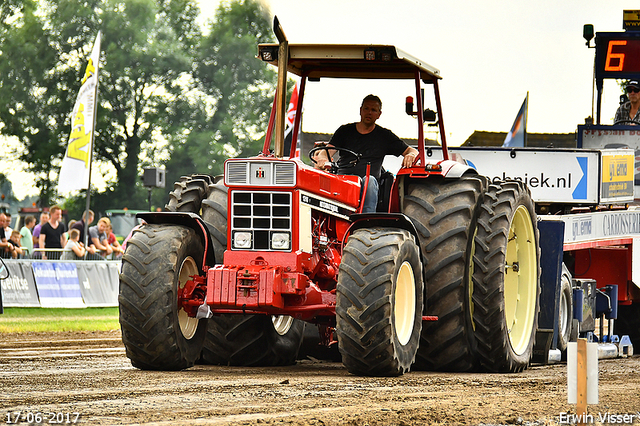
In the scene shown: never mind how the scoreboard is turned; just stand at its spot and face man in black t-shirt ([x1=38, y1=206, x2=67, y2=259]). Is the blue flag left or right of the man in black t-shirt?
right

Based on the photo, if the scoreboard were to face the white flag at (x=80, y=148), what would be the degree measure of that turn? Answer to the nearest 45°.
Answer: approximately 90° to its right

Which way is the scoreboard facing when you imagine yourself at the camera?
facing the viewer

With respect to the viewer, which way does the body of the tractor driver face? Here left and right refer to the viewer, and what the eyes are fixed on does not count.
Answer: facing the viewer and to the left of the viewer

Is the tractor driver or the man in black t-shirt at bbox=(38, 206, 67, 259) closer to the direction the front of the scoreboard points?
the tractor driver

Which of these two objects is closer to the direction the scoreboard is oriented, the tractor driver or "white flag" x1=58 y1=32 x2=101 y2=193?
the tractor driver

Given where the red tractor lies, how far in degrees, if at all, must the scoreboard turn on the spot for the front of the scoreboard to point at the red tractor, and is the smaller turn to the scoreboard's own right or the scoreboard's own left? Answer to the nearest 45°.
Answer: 0° — it already faces it

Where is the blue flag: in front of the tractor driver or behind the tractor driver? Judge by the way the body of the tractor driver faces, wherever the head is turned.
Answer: behind

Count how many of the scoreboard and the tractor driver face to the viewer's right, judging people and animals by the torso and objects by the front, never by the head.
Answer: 0

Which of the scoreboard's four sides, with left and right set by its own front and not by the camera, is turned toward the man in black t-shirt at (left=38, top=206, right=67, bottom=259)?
right

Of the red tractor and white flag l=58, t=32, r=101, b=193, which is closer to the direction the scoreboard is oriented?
the red tractor
